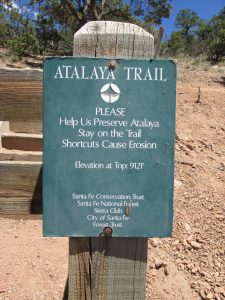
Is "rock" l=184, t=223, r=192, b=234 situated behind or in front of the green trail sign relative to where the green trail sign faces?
behind

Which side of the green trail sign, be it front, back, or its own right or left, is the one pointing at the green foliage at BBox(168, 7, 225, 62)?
back

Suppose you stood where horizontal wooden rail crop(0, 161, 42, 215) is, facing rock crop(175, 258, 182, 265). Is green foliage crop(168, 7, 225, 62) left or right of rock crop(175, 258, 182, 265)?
left

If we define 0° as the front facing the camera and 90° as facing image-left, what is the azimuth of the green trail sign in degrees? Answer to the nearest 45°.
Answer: approximately 0°

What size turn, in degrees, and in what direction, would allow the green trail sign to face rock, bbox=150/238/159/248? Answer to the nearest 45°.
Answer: approximately 180°

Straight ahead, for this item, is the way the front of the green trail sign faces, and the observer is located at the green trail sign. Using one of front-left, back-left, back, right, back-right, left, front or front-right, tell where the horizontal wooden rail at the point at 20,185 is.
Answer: back-right

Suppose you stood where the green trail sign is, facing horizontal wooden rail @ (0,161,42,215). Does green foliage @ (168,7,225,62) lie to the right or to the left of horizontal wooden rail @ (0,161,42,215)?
right
